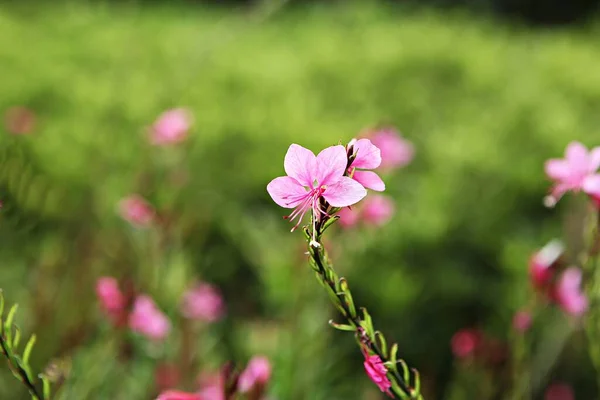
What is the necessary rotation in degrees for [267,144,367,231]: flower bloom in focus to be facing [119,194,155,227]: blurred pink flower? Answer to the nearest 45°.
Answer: approximately 135° to its right

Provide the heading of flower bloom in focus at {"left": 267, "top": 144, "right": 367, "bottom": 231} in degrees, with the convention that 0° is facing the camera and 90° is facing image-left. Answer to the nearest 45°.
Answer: approximately 0°

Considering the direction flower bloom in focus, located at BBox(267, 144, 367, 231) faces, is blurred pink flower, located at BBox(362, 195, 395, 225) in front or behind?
behind

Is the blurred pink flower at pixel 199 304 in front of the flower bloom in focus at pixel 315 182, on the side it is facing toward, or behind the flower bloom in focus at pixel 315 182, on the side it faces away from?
behind

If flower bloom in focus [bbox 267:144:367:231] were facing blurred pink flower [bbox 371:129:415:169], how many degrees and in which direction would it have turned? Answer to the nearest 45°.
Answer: approximately 180°

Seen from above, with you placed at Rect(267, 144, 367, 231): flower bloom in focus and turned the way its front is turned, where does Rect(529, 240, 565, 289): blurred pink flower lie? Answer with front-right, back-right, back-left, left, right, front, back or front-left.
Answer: back-left
